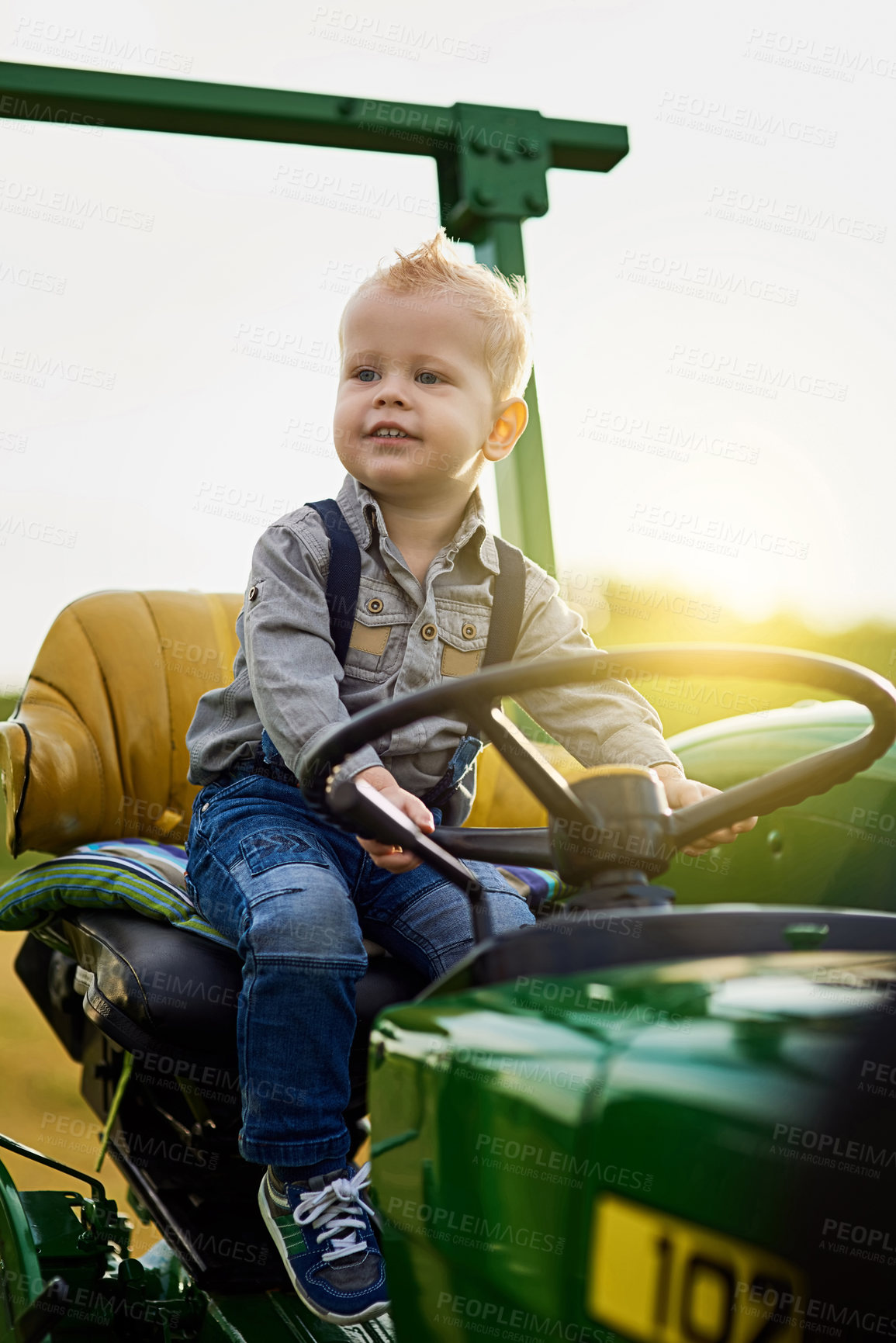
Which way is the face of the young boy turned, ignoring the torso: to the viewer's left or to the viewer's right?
to the viewer's left

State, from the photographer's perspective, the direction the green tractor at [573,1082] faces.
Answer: facing the viewer and to the right of the viewer
